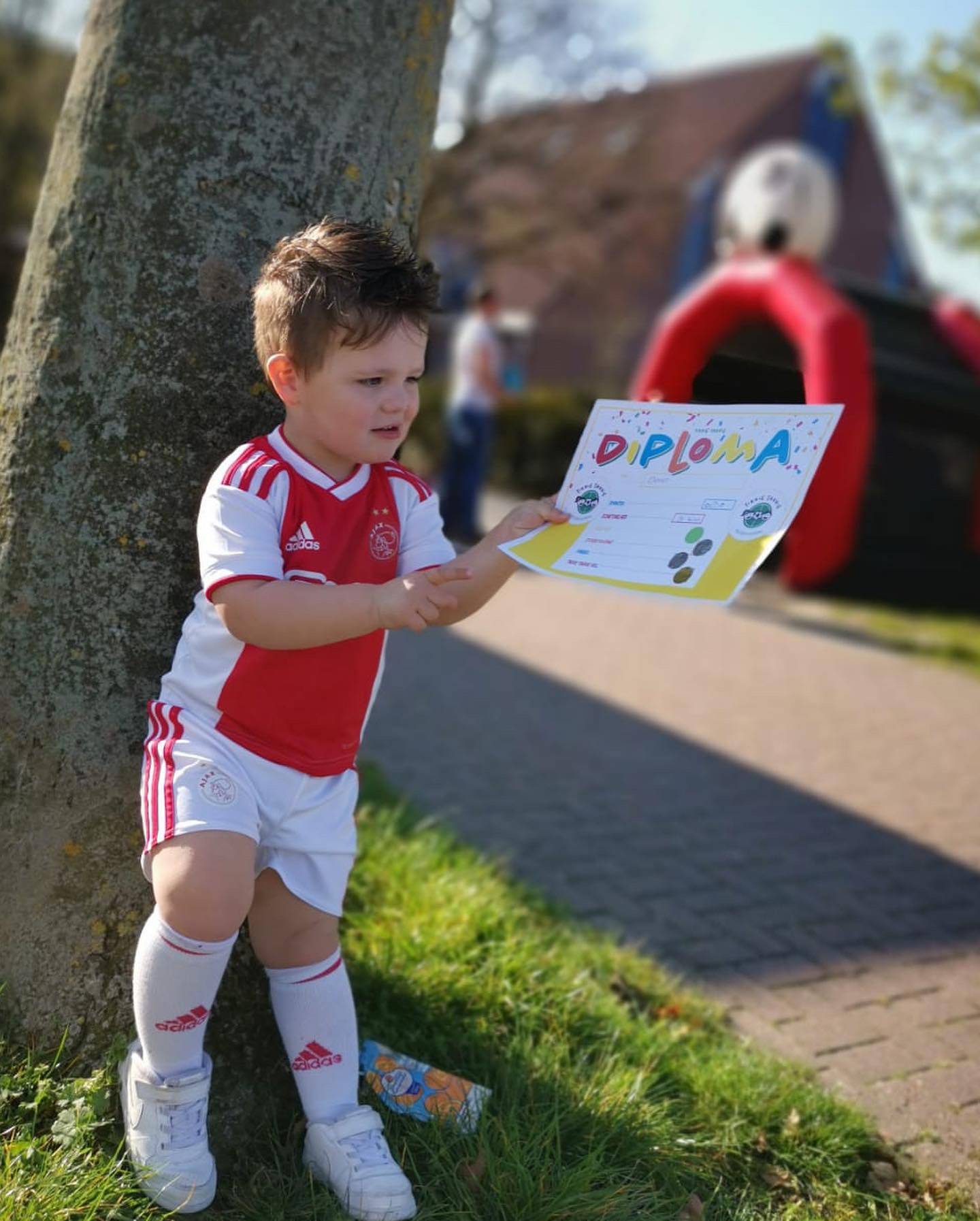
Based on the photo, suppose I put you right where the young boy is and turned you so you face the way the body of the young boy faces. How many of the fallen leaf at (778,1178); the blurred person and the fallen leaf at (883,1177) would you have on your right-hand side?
0

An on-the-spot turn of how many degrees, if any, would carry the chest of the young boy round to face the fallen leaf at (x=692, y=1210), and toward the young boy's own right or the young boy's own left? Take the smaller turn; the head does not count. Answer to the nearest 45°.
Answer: approximately 45° to the young boy's own left

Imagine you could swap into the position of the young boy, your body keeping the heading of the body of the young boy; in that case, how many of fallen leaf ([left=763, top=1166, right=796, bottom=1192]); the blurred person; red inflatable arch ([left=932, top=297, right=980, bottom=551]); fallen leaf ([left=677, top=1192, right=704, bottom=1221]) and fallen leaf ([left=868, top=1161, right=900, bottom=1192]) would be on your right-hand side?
0

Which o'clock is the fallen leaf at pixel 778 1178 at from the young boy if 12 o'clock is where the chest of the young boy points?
The fallen leaf is roughly at 10 o'clock from the young boy.

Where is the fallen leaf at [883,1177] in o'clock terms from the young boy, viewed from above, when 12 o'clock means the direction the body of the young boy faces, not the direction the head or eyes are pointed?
The fallen leaf is roughly at 10 o'clock from the young boy.

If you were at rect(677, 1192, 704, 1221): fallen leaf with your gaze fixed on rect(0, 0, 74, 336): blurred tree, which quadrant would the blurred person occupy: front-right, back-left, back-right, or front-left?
front-right

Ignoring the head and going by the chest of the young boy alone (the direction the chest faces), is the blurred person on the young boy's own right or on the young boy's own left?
on the young boy's own left

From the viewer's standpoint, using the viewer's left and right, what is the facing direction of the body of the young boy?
facing the viewer and to the right of the viewer

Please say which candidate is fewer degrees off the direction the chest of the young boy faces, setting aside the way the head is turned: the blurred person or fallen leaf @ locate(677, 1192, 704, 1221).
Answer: the fallen leaf

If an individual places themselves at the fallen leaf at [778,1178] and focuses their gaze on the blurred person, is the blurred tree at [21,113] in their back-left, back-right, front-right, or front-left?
front-left

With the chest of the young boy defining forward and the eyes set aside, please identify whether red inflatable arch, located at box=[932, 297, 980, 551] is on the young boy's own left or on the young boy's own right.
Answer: on the young boy's own left
